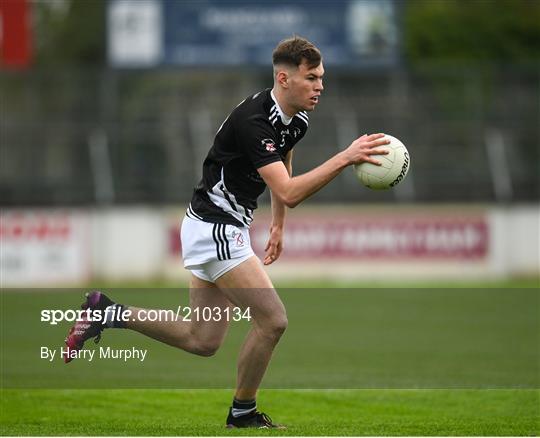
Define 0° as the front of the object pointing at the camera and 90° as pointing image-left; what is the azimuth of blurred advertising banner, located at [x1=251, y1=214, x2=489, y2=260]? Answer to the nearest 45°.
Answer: approximately 0°

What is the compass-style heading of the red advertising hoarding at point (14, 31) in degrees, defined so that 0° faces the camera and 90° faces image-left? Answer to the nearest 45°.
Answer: approximately 0°

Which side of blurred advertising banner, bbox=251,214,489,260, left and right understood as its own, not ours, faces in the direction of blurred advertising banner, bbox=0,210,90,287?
right

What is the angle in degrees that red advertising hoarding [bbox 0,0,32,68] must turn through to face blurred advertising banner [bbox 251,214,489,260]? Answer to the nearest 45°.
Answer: approximately 90° to its left

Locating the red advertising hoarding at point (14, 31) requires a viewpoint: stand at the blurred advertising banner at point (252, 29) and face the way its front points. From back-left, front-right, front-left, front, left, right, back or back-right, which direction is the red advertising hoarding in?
right

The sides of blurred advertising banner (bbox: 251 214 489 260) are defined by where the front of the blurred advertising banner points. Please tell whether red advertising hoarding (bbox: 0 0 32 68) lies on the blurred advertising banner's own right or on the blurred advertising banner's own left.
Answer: on the blurred advertising banner's own right

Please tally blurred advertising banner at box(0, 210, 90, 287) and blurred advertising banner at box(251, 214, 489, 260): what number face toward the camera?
2

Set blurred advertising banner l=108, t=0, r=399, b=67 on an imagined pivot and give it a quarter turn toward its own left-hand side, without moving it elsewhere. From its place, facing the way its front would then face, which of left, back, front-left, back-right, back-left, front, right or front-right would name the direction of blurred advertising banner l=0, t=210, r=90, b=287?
back-right

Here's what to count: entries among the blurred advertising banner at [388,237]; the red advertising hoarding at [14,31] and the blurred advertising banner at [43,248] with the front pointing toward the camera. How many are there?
3
